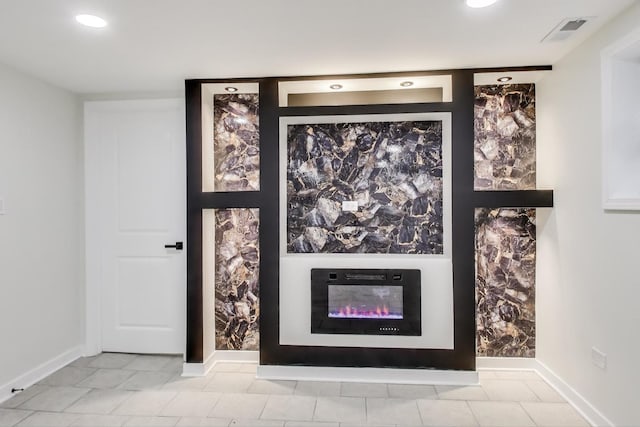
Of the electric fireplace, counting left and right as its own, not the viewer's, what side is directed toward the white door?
right

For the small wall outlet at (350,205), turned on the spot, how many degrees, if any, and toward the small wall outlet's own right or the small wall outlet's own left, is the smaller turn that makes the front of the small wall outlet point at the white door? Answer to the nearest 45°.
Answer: approximately 90° to the small wall outlet's own right

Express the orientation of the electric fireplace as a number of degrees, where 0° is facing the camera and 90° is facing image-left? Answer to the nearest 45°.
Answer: approximately 0°

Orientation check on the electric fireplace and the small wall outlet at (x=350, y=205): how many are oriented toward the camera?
2
